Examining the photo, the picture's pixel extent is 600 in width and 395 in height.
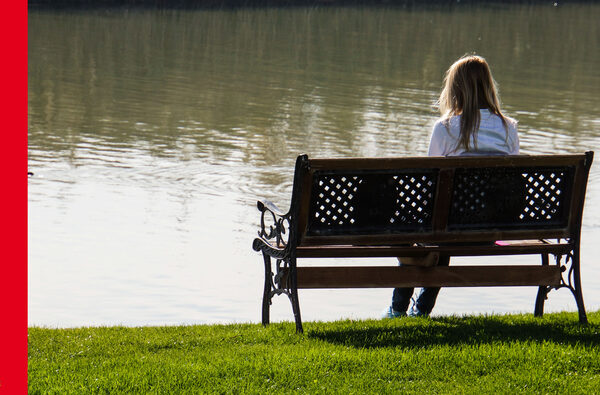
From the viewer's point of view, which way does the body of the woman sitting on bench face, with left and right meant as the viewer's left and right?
facing away from the viewer and to the left of the viewer

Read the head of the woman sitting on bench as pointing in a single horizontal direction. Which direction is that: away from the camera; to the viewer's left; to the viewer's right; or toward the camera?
away from the camera

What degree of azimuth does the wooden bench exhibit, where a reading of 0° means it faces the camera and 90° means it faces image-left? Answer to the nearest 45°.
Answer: approximately 135°
